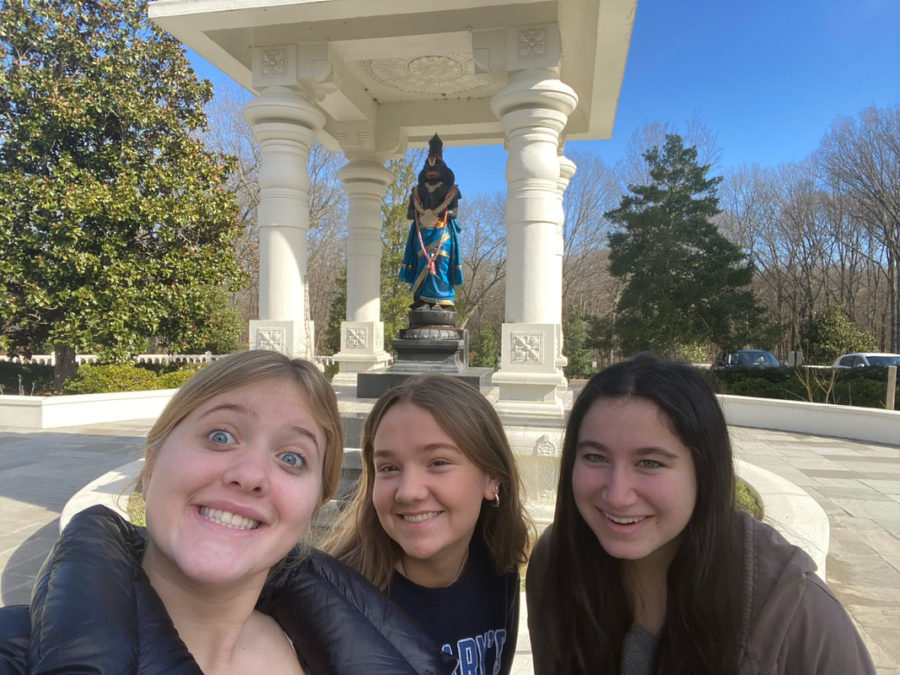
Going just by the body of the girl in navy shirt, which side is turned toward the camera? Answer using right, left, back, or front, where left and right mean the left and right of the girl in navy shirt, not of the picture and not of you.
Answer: front

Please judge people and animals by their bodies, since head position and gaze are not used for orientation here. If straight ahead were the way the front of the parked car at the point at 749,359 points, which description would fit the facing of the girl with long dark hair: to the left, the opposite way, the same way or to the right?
to the right

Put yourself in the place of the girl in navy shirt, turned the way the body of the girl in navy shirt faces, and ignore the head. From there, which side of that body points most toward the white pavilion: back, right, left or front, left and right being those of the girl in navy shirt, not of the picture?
back

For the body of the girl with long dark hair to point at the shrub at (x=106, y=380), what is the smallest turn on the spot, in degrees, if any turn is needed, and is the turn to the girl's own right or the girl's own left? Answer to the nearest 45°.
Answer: approximately 90° to the girl's own right

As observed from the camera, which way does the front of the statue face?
facing the viewer

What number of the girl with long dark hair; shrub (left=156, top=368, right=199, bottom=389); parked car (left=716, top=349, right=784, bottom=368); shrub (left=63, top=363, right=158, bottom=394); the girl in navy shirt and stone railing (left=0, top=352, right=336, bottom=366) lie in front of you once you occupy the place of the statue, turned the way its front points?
2

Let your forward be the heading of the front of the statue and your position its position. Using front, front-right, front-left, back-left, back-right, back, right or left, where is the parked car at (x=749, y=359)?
back-left

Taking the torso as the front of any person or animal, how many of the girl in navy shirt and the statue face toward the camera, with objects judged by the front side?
2

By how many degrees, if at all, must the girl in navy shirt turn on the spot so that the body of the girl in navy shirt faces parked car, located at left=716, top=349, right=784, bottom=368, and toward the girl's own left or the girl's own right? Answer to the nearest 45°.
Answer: approximately 135° to the girl's own left

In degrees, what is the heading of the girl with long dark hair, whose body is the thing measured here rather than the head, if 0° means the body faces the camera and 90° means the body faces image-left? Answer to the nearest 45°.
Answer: approximately 45°

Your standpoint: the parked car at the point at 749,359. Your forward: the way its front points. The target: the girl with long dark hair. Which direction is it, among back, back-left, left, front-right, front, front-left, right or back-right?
front-right

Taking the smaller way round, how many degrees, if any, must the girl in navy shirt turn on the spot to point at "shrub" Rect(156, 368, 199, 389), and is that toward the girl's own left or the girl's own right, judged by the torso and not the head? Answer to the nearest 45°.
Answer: approximately 135° to the girl's own right
